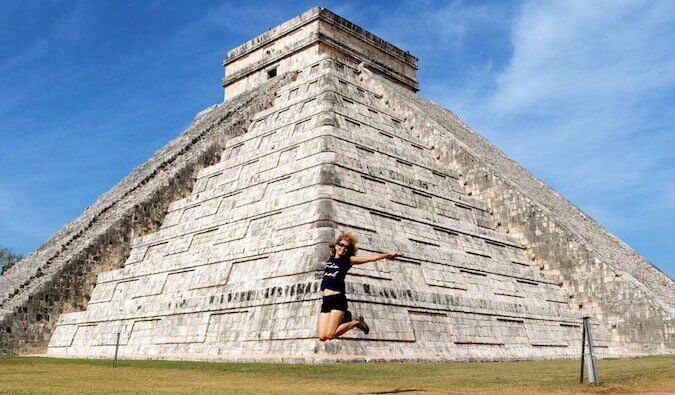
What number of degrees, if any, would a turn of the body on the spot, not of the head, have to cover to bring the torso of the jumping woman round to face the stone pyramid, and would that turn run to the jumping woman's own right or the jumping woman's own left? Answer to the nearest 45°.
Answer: approximately 135° to the jumping woman's own right

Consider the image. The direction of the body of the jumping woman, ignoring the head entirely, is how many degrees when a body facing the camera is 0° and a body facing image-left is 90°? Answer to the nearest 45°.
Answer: approximately 45°
